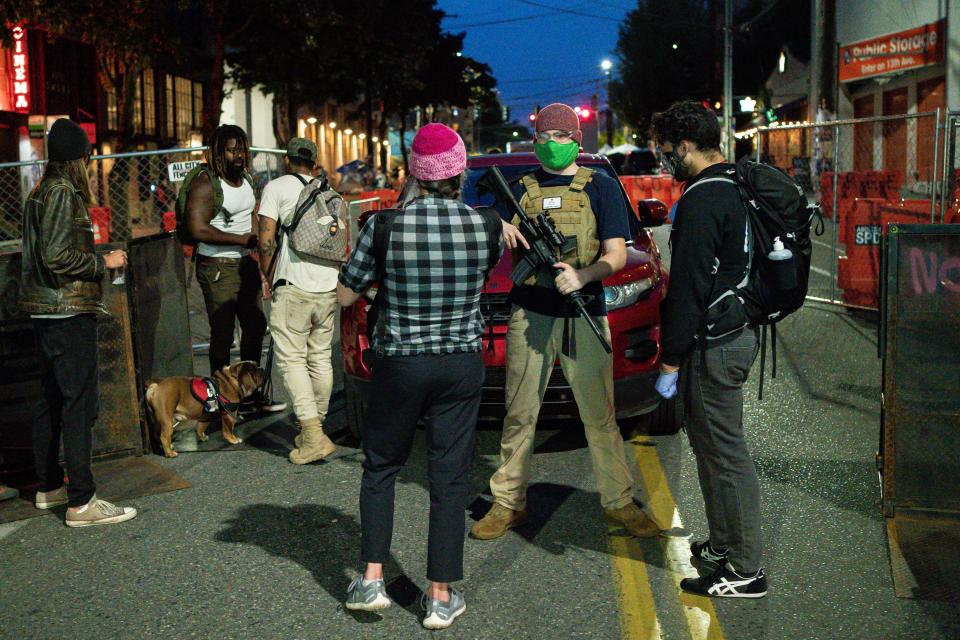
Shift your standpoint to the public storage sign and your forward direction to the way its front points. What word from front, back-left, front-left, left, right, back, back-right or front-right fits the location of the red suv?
front-left

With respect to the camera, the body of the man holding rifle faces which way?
toward the camera

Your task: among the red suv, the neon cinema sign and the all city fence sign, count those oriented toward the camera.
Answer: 3

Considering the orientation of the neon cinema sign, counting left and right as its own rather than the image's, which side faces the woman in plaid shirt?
front

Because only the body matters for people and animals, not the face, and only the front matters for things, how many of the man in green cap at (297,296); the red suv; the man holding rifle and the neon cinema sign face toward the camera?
3

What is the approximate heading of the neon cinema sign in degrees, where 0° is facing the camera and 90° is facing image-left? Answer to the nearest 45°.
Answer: approximately 0°

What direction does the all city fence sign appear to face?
toward the camera

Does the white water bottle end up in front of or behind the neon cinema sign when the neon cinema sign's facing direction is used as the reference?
in front

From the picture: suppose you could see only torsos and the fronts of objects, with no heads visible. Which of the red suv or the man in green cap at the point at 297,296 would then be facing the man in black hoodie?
the red suv

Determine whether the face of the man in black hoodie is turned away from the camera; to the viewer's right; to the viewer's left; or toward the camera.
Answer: to the viewer's left

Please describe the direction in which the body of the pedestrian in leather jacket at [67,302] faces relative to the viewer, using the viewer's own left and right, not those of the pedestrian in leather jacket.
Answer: facing to the right of the viewer

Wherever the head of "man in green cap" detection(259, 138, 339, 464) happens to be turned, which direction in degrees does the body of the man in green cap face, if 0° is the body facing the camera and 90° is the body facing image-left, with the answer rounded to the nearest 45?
approximately 135°

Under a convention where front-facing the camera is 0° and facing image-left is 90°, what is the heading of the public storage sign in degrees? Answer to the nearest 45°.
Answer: approximately 45°

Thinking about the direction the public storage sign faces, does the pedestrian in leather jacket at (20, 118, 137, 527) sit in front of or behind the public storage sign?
in front
